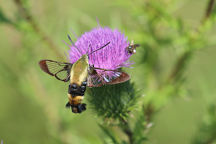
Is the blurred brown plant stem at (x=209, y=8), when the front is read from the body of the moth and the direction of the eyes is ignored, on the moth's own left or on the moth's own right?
on the moth's own right

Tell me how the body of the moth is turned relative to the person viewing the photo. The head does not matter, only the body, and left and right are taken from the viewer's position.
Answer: facing away from the viewer
